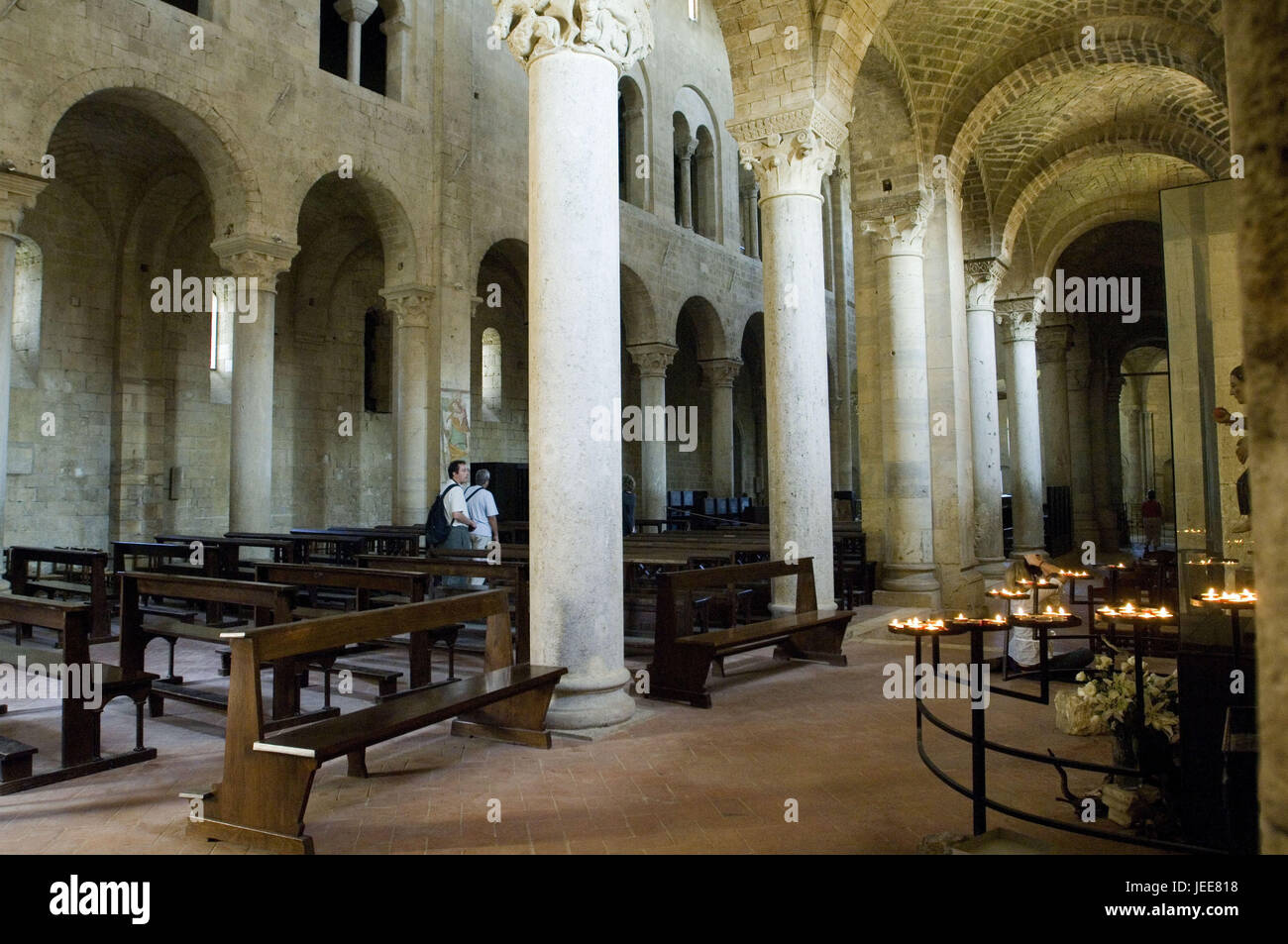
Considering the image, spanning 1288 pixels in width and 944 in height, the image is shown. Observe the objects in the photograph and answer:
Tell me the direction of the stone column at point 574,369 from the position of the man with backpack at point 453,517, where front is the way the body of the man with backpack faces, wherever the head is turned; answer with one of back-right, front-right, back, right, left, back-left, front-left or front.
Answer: right

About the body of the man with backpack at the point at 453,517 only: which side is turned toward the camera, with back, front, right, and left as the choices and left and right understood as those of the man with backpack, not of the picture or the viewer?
right

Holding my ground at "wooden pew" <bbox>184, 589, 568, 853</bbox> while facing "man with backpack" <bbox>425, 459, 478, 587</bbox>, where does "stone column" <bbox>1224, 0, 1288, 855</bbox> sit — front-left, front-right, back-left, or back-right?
back-right

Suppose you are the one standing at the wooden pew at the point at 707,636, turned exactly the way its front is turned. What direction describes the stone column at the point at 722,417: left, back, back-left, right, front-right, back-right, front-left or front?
back-left

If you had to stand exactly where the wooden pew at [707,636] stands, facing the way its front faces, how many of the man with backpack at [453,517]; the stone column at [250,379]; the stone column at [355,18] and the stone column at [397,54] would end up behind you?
4
